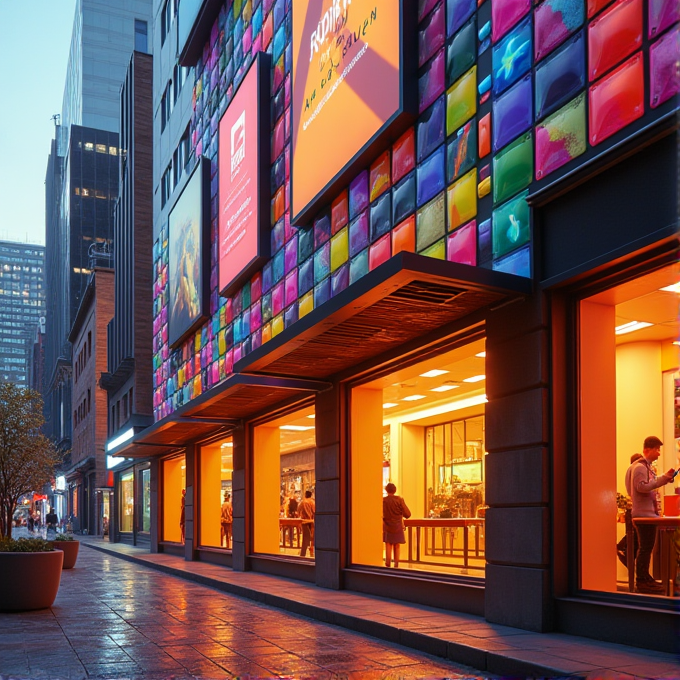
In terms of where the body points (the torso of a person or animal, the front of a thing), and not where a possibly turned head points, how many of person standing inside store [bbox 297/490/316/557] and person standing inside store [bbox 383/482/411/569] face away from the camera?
2

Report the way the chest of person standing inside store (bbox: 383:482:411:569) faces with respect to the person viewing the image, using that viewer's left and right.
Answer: facing away from the viewer

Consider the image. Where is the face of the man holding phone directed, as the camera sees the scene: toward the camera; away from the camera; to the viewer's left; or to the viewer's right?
to the viewer's right

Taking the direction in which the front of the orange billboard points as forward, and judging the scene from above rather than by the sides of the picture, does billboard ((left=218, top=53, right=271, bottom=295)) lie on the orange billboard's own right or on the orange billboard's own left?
on the orange billboard's own right

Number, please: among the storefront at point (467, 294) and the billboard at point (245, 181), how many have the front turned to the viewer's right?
0

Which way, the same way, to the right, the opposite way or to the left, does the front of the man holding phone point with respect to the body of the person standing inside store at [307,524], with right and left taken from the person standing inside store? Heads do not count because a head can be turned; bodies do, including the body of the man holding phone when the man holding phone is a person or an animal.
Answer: to the right

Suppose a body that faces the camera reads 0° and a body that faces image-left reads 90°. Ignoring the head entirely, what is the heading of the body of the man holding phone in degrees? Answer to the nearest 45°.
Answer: approximately 270°

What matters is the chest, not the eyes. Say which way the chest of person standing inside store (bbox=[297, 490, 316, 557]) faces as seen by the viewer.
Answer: away from the camera
